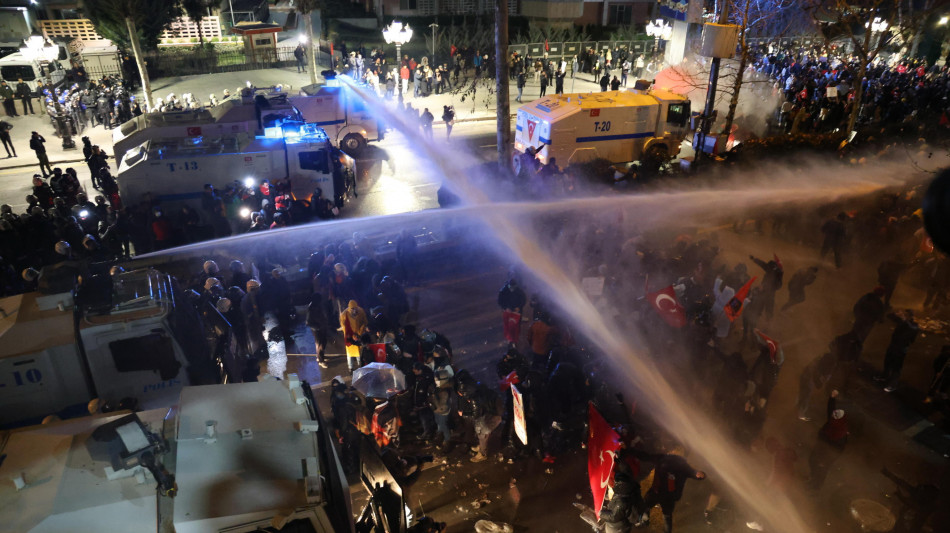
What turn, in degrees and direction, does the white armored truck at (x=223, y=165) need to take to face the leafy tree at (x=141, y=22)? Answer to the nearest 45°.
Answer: approximately 90° to its left

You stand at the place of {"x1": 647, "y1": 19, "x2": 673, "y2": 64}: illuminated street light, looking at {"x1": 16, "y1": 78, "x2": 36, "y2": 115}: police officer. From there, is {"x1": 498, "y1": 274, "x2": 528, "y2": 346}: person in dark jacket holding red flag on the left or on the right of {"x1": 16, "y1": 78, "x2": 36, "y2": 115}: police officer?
left

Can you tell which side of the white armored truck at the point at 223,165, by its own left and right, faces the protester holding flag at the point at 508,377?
right

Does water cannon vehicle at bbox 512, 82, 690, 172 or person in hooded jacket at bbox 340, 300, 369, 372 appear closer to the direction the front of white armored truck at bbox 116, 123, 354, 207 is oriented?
the water cannon vehicle

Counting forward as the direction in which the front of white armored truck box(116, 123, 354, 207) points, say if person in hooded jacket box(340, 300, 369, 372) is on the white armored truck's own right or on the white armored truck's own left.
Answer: on the white armored truck's own right

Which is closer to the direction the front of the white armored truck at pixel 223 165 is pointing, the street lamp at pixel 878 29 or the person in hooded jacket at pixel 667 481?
the street lamp

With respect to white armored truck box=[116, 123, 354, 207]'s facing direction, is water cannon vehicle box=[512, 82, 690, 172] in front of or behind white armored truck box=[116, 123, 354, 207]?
in front

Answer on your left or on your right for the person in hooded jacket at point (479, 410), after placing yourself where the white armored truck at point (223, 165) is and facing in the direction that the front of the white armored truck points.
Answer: on your right

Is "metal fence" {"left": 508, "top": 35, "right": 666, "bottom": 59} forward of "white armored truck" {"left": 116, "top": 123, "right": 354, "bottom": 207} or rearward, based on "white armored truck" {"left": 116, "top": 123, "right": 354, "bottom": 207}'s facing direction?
forward

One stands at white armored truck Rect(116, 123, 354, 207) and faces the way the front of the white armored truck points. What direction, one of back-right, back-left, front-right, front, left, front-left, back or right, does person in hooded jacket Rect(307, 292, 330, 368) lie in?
right

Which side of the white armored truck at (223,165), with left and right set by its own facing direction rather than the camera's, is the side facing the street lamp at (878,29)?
front

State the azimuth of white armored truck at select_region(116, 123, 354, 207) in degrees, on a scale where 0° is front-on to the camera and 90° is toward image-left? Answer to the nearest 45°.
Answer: approximately 270°
